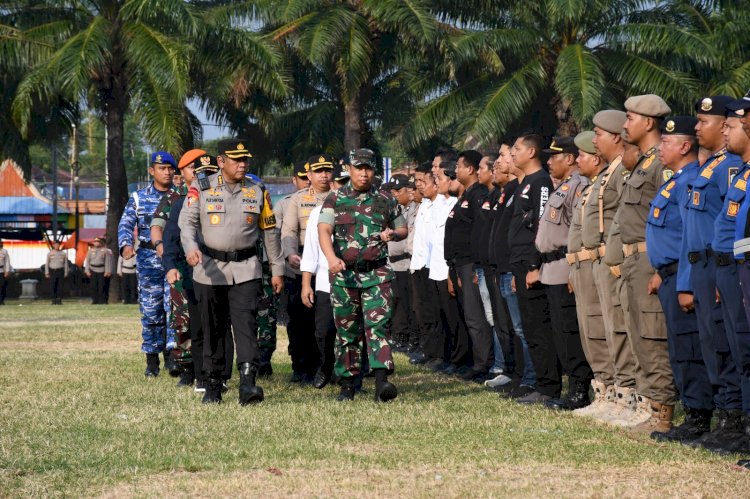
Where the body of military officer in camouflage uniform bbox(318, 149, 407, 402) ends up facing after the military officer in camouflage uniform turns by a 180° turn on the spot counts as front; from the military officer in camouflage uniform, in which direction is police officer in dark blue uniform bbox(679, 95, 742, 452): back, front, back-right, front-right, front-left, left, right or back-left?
back-right

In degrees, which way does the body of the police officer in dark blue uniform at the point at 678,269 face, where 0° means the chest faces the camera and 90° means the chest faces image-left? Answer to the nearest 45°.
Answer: approximately 90°

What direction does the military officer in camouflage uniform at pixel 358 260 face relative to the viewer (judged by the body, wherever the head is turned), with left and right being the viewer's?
facing the viewer

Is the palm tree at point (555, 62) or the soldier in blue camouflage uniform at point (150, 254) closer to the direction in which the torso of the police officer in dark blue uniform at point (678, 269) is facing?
the soldier in blue camouflage uniform

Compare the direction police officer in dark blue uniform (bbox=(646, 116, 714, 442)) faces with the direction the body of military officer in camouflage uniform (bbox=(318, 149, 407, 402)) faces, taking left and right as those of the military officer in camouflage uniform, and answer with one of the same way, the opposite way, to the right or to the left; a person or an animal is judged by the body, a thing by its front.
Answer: to the right

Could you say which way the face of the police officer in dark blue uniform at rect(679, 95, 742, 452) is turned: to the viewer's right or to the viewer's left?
to the viewer's left

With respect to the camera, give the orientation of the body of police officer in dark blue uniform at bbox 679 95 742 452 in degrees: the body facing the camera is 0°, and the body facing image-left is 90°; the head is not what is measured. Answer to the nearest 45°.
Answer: approximately 90°

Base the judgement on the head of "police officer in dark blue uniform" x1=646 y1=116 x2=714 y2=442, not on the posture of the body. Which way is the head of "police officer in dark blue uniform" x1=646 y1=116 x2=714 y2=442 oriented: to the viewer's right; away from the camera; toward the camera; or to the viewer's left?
to the viewer's left
